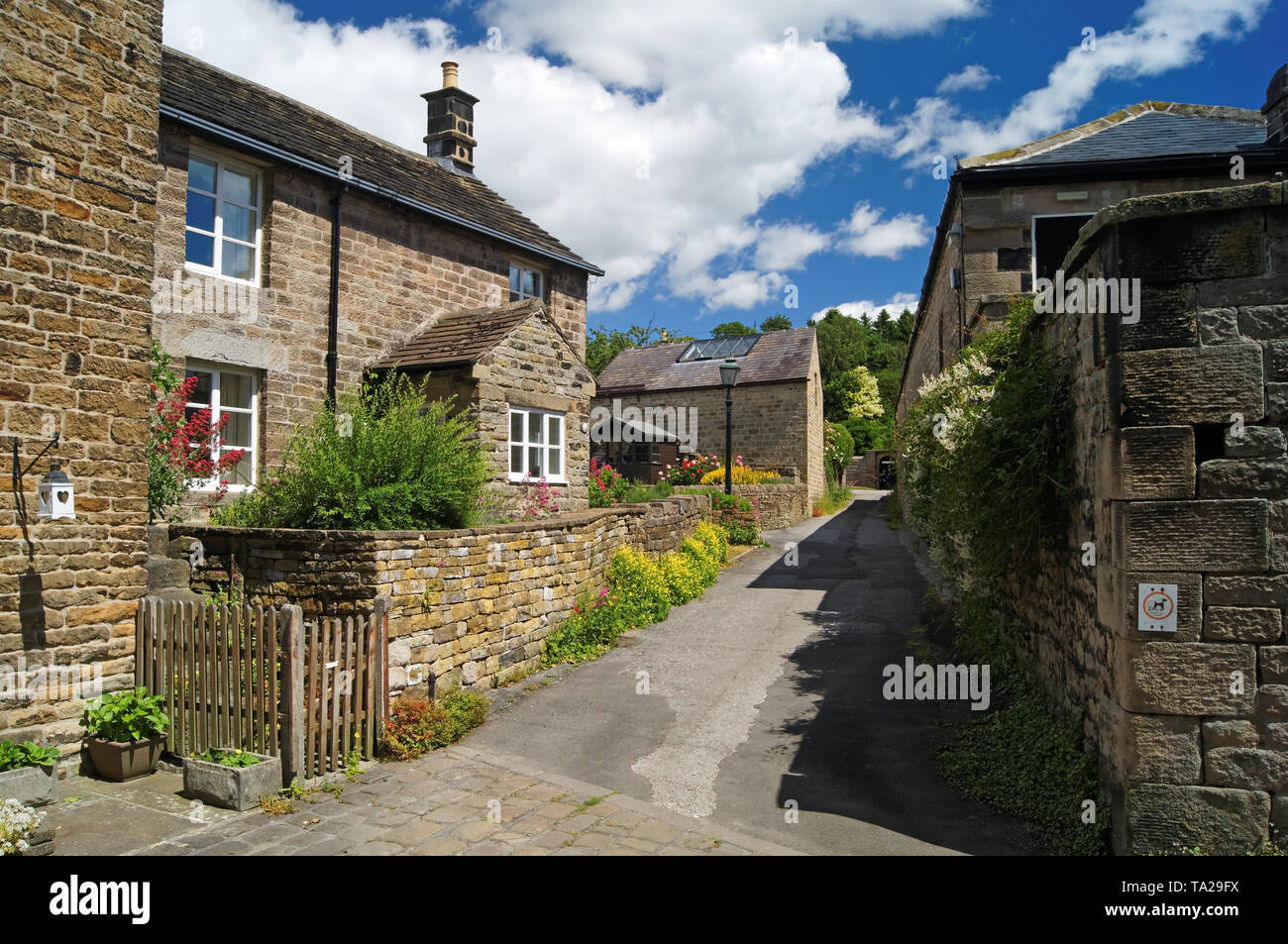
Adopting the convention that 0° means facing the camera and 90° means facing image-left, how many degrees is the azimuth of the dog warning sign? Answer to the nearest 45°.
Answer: approximately 0°

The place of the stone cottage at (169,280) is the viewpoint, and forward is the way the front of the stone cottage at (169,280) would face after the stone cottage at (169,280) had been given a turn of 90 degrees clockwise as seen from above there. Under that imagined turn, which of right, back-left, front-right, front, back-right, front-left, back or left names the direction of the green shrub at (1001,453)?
left

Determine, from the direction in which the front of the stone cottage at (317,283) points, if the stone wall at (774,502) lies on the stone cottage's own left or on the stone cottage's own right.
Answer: on the stone cottage's own left

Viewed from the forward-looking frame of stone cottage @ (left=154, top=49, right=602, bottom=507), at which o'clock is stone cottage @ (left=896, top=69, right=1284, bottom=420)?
stone cottage @ (left=896, top=69, right=1284, bottom=420) is roughly at 11 o'clock from stone cottage @ (left=154, top=49, right=602, bottom=507).

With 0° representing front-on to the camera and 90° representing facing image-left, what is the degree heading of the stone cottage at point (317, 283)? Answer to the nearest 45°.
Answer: approximately 315°

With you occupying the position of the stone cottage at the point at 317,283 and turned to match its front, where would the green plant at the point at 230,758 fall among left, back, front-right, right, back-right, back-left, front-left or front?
front-right

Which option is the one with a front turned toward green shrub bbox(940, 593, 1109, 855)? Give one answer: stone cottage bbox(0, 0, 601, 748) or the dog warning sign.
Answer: the stone cottage

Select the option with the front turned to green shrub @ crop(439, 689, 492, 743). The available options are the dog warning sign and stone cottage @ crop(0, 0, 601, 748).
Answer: the stone cottage

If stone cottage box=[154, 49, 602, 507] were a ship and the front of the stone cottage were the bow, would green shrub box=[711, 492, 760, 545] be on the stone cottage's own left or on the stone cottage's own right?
on the stone cottage's own left

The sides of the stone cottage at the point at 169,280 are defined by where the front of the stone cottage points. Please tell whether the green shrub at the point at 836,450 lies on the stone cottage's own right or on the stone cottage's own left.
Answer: on the stone cottage's own left

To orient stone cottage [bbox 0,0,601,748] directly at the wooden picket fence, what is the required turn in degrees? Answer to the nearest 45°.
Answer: approximately 45° to its right

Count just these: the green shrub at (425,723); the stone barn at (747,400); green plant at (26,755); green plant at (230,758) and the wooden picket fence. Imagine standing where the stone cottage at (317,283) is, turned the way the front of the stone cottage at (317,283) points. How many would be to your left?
1

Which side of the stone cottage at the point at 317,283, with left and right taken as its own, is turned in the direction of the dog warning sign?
front

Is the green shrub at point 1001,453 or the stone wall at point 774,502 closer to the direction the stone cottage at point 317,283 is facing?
the green shrub
